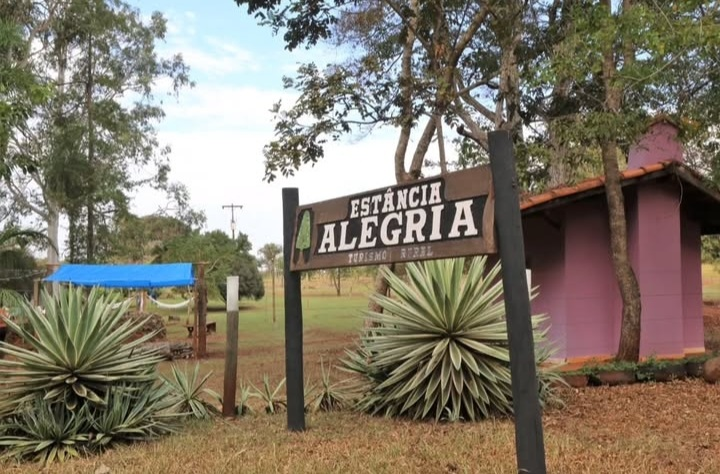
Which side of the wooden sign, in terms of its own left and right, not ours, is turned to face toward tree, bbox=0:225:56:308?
right

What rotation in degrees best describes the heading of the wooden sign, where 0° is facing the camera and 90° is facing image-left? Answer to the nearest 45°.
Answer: approximately 45°

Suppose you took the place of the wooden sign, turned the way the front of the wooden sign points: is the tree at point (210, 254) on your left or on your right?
on your right

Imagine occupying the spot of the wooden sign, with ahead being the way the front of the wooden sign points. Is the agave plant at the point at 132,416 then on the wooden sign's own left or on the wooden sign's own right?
on the wooden sign's own right

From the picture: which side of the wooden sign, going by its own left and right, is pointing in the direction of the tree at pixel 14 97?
right

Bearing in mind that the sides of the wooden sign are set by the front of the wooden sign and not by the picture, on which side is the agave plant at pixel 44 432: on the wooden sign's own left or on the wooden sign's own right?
on the wooden sign's own right

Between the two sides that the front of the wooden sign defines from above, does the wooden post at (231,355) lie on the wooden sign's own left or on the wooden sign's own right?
on the wooden sign's own right

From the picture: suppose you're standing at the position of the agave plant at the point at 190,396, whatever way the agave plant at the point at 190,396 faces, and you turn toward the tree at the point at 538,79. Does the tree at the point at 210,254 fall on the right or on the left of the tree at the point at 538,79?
left

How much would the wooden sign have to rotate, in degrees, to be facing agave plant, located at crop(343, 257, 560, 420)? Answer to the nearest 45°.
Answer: approximately 135° to its right
